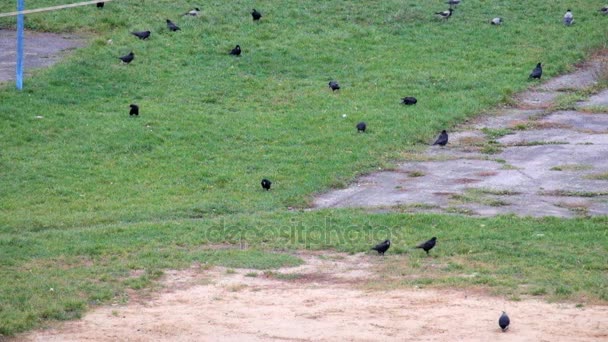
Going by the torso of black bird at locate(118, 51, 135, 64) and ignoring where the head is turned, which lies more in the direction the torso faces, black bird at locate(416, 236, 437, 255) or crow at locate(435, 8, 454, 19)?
the crow

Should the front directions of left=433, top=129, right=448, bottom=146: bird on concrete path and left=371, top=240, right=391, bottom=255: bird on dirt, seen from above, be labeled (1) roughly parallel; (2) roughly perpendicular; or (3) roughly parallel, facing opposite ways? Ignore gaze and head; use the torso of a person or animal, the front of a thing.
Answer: roughly parallel

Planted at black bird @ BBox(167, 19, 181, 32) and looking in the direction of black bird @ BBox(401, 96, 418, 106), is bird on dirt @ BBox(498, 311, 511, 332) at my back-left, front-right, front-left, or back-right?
front-right

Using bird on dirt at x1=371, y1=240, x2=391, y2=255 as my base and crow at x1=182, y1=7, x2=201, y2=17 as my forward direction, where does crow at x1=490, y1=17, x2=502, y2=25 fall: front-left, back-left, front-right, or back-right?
front-right

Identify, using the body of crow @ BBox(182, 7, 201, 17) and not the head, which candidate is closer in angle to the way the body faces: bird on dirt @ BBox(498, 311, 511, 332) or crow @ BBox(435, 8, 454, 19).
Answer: the crow

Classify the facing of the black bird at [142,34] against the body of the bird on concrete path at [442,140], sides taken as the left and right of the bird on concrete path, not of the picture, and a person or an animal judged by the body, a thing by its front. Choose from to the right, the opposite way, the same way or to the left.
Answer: the same way

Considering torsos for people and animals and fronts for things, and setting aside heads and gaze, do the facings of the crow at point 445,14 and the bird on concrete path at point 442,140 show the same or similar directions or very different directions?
same or similar directions

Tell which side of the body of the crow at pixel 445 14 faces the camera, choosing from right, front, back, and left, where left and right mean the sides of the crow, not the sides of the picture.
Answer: right

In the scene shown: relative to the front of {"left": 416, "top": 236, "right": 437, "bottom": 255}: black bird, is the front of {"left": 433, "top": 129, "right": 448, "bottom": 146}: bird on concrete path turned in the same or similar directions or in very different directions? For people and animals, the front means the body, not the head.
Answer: same or similar directions
